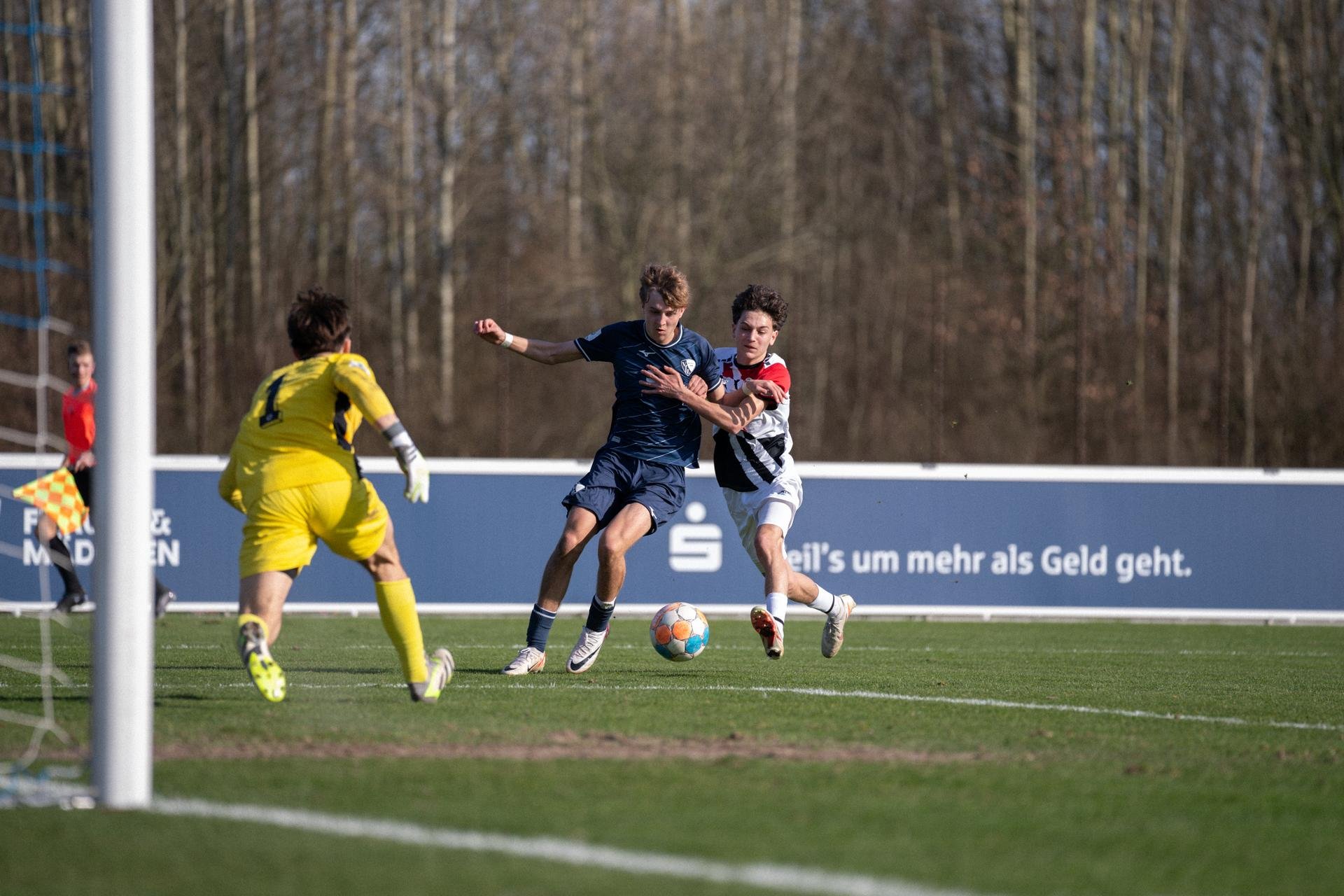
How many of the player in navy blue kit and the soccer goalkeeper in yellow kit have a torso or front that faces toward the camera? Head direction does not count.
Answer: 1

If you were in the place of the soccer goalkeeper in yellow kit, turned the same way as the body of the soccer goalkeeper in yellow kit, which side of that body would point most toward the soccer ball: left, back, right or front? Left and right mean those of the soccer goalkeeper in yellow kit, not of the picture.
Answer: front

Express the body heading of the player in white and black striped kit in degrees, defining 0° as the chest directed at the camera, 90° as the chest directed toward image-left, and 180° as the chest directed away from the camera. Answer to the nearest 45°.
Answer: approximately 45°

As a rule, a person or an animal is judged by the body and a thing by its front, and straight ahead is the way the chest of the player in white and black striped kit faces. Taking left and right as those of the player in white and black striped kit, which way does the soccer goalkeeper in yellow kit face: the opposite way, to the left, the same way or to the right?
the opposite way

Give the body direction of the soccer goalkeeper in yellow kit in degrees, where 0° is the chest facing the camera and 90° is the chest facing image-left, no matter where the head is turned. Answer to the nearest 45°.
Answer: approximately 225°

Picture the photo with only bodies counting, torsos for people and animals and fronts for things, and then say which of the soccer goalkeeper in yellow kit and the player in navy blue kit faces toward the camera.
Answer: the player in navy blue kit

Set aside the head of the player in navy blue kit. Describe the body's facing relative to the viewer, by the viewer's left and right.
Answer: facing the viewer

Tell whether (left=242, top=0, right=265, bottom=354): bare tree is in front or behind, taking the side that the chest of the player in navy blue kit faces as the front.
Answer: behind

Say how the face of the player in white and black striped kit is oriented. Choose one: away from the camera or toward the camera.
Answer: toward the camera

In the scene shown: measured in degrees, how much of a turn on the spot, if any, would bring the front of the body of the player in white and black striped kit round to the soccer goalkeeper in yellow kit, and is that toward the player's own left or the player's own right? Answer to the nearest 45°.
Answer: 0° — they already face them

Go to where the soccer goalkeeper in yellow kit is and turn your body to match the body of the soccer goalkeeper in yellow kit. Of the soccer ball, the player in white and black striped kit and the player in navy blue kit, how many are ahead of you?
3

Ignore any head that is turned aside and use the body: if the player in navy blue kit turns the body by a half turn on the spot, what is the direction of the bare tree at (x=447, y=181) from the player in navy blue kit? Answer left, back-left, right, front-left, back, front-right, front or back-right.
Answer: front

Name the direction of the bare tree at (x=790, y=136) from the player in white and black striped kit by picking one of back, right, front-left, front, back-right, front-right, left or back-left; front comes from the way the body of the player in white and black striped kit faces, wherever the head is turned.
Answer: back-right

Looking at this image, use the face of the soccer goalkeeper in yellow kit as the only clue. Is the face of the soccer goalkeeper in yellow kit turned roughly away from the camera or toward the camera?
away from the camera

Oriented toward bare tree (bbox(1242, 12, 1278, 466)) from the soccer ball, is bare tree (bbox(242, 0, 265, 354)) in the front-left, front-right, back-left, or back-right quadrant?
front-left
